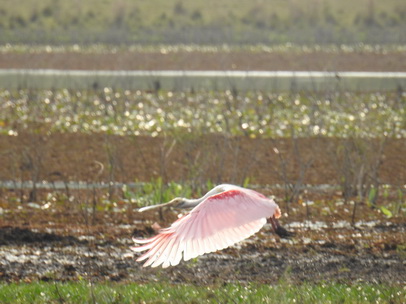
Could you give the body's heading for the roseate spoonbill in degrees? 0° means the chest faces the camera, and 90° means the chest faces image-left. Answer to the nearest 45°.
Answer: approximately 90°
